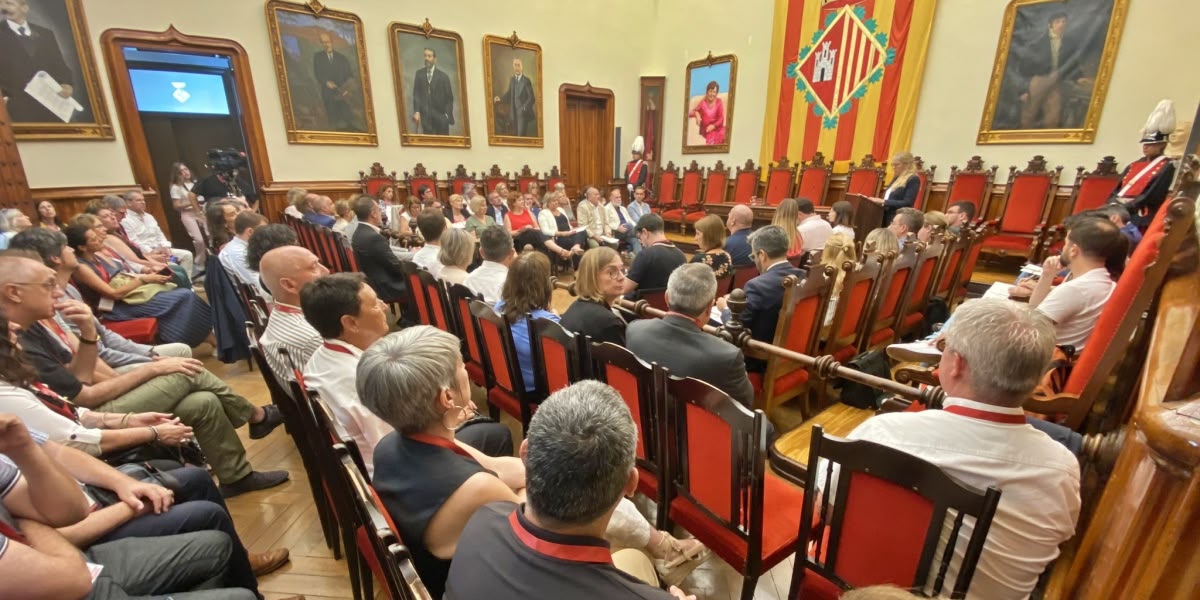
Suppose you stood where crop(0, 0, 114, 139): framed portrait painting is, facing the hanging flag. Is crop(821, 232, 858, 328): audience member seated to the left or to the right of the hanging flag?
right

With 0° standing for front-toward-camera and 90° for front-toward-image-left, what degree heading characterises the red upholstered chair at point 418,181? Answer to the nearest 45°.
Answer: approximately 0°

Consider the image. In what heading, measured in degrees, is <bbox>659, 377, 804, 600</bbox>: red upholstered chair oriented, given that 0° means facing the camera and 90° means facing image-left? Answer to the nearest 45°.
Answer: approximately 225°

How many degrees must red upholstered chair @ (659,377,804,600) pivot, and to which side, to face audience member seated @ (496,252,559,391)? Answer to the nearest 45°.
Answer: approximately 90° to its left

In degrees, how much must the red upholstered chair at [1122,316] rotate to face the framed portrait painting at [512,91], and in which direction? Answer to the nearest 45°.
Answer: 0° — it already faces it

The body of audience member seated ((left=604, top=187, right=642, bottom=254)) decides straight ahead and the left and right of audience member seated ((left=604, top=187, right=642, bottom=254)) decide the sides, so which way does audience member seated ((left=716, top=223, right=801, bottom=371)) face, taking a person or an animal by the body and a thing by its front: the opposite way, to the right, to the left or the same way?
the opposite way

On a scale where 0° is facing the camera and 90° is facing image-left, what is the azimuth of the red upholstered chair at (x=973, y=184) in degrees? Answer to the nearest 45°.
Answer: approximately 45°

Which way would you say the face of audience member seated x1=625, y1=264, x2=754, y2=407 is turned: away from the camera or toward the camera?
away from the camera

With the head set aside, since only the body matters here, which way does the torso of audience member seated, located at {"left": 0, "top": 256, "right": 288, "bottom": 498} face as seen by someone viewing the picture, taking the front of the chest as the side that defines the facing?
to the viewer's right

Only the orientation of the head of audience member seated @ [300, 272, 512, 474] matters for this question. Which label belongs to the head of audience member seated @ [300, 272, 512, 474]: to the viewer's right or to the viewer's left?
to the viewer's right

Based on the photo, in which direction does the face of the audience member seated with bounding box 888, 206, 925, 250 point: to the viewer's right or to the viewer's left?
to the viewer's left
